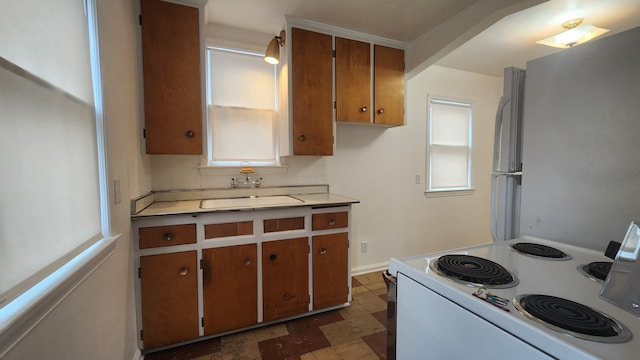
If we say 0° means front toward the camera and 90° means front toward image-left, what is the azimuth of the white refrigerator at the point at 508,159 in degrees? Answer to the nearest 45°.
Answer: approximately 90°

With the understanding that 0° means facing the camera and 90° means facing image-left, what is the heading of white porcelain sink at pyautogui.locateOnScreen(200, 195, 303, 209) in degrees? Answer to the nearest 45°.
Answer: approximately 0°

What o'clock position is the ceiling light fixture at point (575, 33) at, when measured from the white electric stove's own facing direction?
The ceiling light fixture is roughly at 2 o'clock from the white electric stove.

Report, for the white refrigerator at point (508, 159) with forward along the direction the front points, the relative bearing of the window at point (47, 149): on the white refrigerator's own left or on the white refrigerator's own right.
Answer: on the white refrigerator's own left

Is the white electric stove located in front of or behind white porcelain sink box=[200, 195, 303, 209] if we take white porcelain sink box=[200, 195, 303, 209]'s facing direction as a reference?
in front

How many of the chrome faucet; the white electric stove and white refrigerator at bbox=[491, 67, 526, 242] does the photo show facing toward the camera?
1

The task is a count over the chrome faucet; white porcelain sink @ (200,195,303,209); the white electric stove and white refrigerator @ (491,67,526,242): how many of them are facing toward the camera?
2

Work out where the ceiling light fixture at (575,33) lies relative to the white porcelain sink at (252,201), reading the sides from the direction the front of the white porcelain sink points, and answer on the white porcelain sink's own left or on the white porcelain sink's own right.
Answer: on the white porcelain sink's own left

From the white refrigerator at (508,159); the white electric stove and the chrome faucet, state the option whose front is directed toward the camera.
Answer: the chrome faucet

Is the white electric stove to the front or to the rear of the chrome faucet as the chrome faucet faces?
to the front

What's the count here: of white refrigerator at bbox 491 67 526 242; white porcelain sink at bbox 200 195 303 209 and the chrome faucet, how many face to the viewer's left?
1

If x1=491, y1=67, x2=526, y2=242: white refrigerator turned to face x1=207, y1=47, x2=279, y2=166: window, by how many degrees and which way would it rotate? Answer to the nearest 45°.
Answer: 0° — it already faces it

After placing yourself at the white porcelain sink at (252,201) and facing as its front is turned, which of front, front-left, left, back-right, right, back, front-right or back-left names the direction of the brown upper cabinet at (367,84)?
left

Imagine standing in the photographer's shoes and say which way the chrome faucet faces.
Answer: facing the viewer

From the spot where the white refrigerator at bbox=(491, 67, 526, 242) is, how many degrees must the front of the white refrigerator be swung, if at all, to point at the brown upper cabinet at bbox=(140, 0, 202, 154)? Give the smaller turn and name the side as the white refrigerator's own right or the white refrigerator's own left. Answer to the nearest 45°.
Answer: approximately 45° to the white refrigerator's own left

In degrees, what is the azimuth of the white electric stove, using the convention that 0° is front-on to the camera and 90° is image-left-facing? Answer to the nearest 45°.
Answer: approximately 135°

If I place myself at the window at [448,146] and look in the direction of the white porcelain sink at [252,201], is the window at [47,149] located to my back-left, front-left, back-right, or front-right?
front-left
